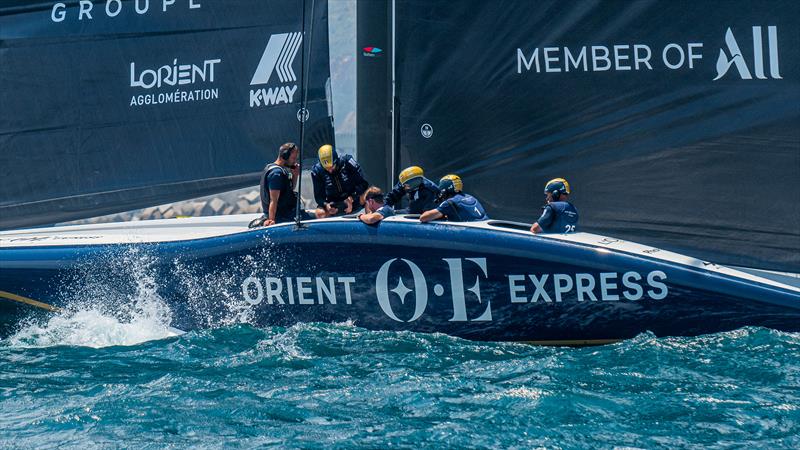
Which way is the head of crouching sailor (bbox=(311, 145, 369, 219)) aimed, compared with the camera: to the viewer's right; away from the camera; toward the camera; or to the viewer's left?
toward the camera

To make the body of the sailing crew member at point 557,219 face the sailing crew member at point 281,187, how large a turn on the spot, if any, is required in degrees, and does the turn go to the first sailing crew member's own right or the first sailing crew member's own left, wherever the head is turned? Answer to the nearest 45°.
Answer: approximately 45° to the first sailing crew member's own left

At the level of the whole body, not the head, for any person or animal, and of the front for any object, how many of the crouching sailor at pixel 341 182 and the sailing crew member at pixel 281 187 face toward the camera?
1

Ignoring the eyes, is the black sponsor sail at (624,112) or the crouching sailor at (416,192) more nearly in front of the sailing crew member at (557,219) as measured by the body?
the crouching sailor

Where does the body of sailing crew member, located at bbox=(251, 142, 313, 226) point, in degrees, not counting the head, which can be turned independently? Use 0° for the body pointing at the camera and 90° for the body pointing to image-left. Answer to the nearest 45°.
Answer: approximately 270°

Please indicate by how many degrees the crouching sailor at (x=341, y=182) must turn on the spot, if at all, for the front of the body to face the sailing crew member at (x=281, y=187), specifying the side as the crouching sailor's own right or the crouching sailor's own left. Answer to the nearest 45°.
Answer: approximately 90° to the crouching sailor's own right

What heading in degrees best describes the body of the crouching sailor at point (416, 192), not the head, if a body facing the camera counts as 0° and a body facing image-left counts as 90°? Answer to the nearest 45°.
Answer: approximately 45°

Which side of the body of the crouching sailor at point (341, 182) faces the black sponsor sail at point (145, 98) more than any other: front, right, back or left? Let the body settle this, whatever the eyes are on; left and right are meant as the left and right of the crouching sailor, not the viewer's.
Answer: right

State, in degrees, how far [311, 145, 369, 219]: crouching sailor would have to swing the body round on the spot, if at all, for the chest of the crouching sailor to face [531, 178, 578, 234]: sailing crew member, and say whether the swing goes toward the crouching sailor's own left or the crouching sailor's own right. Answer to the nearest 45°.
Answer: approximately 45° to the crouching sailor's own left

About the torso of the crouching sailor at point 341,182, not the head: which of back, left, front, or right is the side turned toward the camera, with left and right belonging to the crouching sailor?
front

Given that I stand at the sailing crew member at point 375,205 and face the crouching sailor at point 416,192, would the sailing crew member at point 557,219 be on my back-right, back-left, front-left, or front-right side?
front-right
